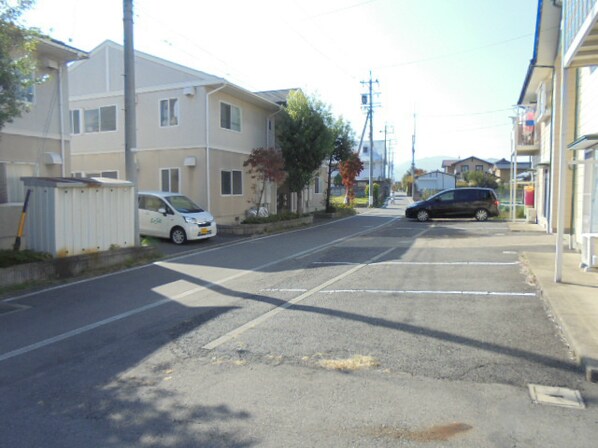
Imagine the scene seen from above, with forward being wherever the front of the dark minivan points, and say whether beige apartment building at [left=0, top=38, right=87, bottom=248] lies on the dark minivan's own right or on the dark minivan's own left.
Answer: on the dark minivan's own left

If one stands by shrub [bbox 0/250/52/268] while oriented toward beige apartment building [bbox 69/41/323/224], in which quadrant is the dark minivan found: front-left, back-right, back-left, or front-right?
front-right

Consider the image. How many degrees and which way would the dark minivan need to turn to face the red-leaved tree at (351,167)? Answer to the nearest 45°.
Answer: approximately 45° to its right

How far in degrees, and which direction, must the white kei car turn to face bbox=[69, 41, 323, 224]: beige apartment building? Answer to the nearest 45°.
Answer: approximately 135° to its left

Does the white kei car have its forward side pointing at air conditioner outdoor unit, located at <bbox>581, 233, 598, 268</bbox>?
yes

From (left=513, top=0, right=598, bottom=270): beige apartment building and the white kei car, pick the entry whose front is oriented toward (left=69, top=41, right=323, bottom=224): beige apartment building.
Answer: (left=513, top=0, right=598, bottom=270): beige apartment building

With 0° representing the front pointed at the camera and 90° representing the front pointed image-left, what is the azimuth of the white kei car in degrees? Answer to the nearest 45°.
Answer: approximately 315°

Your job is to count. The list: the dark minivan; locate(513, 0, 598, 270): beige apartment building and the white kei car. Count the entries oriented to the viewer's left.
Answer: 2

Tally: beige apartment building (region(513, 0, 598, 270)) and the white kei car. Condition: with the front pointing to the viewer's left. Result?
1

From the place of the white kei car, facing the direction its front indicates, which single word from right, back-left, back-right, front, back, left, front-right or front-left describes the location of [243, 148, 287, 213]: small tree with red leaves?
left

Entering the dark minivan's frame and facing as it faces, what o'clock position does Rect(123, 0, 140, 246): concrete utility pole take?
The concrete utility pole is roughly at 10 o'clock from the dark minivan.

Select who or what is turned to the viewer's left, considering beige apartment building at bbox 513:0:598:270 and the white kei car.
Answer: the beige apartment building

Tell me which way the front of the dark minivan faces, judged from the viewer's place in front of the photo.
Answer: facing to the left of the viewer

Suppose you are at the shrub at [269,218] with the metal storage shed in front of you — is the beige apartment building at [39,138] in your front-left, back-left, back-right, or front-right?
front-right

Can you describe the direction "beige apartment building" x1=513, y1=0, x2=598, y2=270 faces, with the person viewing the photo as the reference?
facing to the left of the viewer
